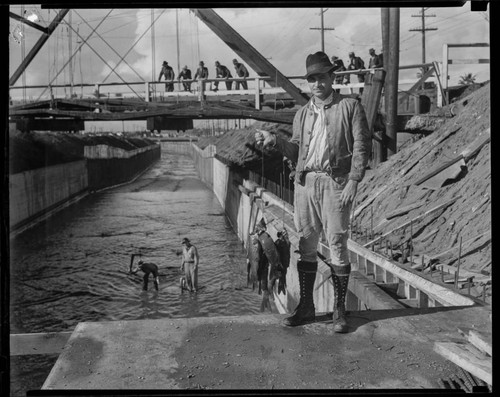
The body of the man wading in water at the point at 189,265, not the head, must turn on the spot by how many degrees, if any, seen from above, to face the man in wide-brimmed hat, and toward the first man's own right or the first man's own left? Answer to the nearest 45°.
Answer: approximately 45° to the first man's own left

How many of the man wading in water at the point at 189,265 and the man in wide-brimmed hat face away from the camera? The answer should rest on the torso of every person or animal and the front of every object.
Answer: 0

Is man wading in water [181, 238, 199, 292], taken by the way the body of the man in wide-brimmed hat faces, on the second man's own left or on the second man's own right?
on the second man's own right

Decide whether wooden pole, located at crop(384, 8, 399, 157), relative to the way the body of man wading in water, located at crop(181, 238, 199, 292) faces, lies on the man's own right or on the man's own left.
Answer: on the man's own left

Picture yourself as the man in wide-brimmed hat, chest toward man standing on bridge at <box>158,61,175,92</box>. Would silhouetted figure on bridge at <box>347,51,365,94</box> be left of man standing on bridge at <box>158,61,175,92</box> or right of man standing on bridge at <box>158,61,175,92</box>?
right

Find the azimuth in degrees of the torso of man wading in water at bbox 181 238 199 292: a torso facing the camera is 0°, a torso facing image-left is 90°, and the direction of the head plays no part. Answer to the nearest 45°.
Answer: approximately 45°
